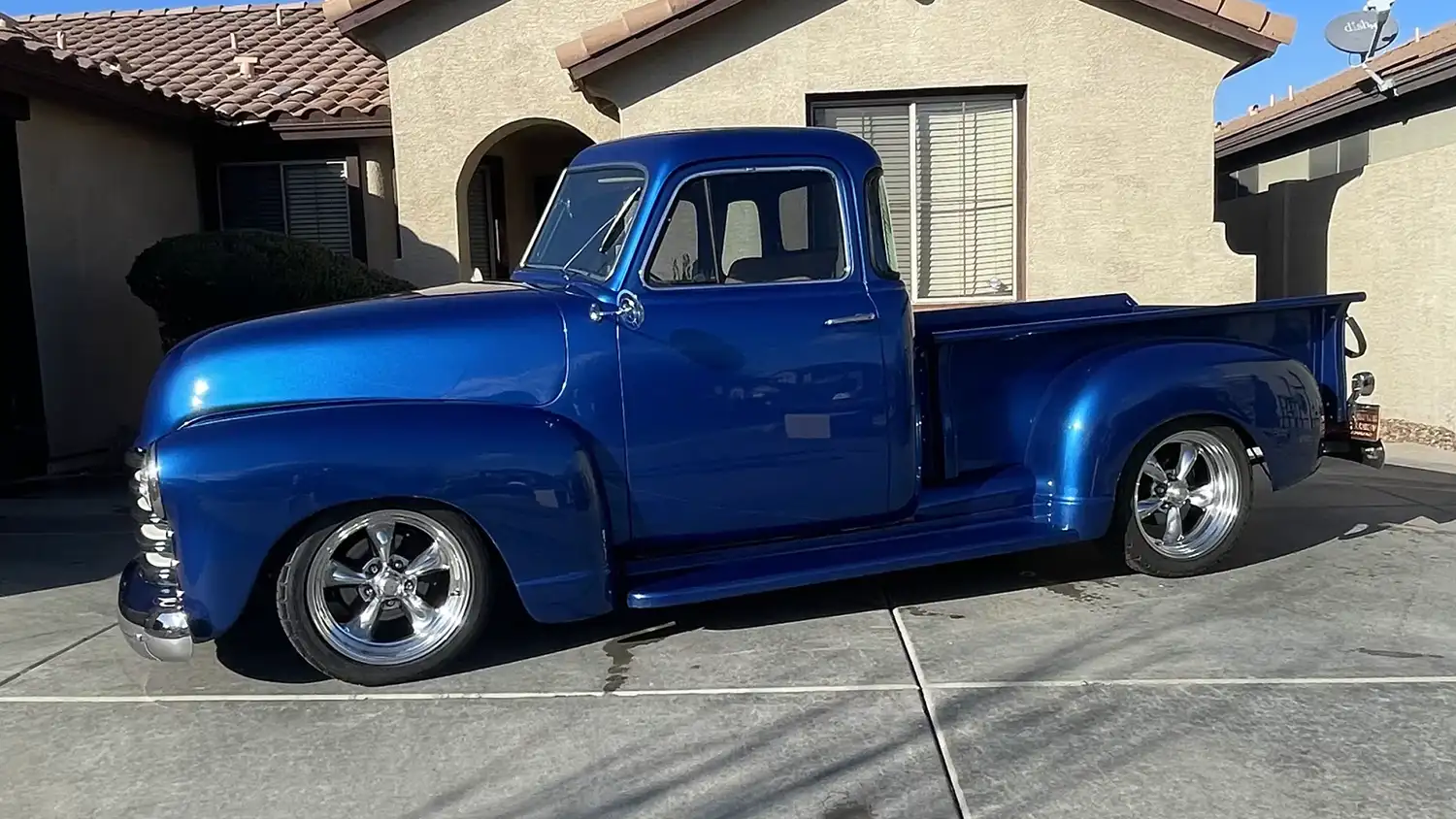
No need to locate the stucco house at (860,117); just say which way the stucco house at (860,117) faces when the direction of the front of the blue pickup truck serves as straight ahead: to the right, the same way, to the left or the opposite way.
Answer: to the left

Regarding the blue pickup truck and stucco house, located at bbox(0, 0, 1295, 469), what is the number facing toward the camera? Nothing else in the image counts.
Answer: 1

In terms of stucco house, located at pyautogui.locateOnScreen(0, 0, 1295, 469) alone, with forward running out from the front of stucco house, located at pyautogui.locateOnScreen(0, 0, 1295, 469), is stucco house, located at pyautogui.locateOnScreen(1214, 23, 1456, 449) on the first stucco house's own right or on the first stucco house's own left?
on the first stucco house's own left

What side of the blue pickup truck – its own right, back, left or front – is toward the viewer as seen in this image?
left

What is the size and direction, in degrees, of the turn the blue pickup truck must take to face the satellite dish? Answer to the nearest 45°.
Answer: approximately 135° to its right

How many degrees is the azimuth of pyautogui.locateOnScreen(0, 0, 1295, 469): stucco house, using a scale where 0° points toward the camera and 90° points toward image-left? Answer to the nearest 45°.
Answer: approximately 0°

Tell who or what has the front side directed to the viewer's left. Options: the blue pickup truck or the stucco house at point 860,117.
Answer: the blue pickup truck

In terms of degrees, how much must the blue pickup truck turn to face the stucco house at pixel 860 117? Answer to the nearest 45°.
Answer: approximately 90° to its right
